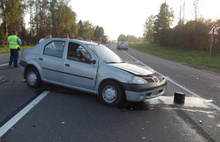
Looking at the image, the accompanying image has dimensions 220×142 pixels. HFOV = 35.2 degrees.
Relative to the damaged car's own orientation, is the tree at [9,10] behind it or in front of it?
behind

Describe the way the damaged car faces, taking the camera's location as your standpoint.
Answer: facing the viewer and to the right of the viewer
